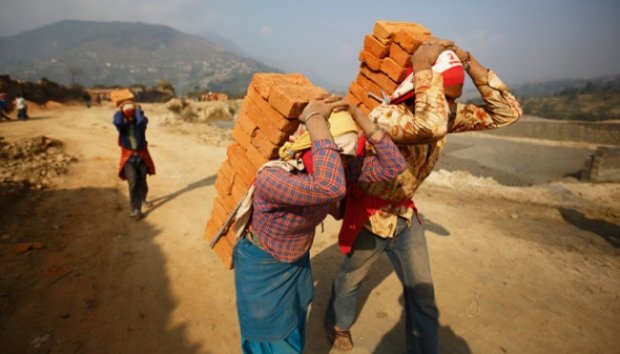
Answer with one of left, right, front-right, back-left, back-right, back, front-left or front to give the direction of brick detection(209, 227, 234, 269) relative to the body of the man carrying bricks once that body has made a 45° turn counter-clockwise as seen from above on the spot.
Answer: back

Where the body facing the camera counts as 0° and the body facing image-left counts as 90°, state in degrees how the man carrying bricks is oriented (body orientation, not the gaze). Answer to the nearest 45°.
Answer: approximately 315°

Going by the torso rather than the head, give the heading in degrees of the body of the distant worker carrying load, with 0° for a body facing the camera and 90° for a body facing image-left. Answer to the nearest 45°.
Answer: approximately 0°

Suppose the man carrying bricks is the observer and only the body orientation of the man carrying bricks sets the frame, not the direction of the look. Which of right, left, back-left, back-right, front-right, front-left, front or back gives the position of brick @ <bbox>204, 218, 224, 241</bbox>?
back-right

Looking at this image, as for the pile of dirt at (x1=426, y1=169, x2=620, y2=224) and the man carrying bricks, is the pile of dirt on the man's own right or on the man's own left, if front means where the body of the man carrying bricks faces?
on the man's own left
